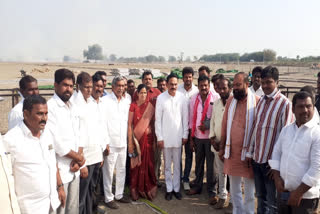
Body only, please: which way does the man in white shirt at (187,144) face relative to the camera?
toward the camera

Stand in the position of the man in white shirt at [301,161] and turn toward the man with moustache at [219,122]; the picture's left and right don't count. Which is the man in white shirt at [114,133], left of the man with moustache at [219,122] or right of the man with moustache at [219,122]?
left

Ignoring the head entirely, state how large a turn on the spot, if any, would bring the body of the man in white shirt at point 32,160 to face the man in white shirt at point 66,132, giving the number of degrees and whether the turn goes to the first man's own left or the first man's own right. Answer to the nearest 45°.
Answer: approximately 90° to the first man's own left

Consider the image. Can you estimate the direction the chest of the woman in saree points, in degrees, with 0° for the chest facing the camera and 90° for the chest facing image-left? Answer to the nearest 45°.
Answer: approximately 0°

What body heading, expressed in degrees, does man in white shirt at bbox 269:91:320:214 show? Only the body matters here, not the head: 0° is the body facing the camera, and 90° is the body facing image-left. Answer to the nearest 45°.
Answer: approximately 45°

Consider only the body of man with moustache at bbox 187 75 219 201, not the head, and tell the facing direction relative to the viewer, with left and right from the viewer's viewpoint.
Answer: facing the viewer

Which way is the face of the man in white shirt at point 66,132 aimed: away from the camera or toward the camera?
toward the camera

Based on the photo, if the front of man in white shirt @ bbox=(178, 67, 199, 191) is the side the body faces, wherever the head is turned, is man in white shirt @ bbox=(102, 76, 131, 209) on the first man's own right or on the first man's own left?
on the first man's own right

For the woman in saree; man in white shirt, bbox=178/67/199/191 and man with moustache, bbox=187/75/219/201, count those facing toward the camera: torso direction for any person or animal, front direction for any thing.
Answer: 3

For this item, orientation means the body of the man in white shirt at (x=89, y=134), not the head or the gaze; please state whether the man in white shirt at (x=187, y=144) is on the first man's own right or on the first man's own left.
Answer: on the first man's own left

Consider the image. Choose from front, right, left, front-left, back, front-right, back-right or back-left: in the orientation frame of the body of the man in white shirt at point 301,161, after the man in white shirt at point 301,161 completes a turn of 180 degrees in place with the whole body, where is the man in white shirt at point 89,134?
back-left

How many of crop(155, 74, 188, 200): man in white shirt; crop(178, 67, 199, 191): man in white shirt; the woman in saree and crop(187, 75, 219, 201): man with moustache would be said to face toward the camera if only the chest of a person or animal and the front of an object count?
4

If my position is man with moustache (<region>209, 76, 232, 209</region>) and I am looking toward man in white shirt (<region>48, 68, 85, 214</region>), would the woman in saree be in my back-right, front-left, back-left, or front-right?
front-right
